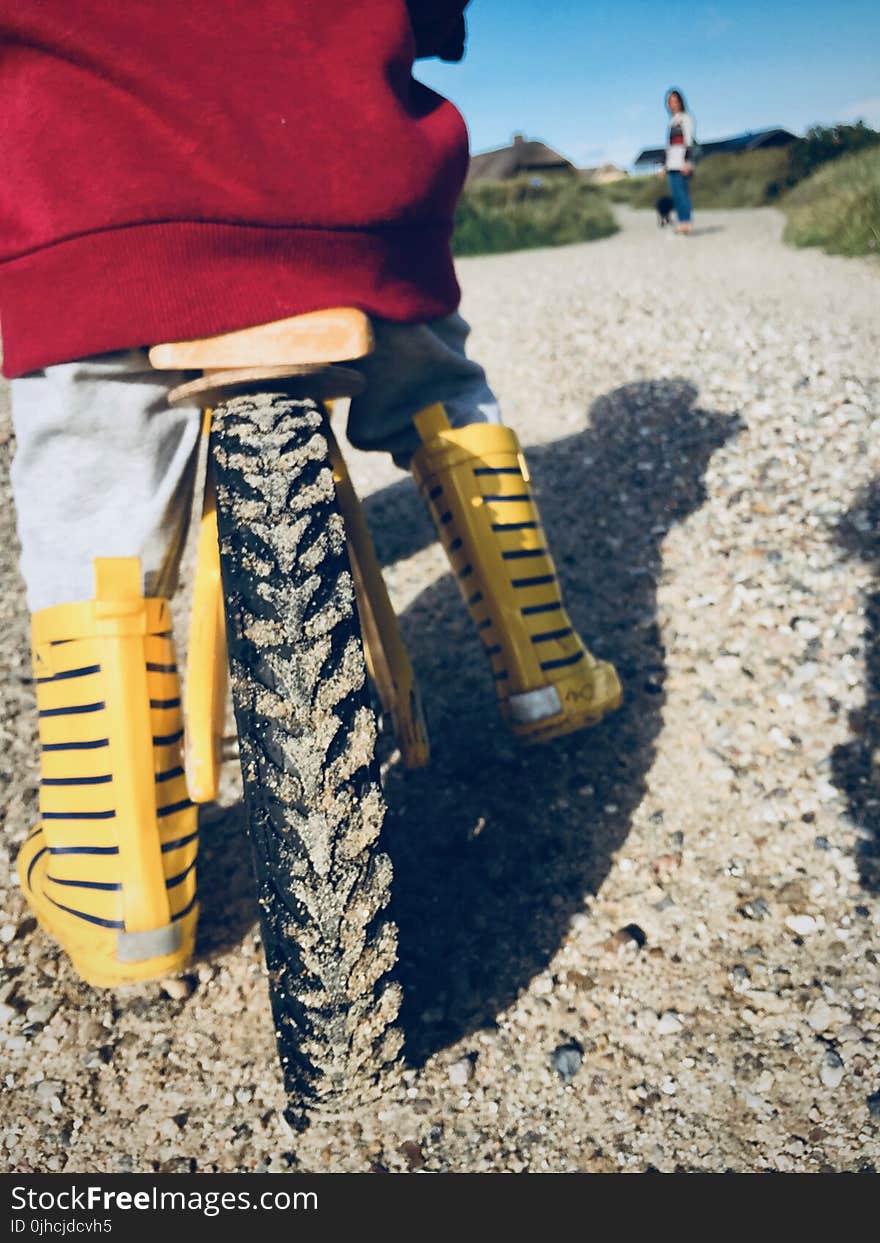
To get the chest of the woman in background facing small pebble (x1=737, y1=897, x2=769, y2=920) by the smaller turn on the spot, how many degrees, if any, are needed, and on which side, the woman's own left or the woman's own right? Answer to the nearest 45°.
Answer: approximately 45° to the woman's own left

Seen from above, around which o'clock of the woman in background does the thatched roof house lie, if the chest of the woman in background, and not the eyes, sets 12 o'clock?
The thatched roof house is roughly at 4 o'clock from the woman in background.

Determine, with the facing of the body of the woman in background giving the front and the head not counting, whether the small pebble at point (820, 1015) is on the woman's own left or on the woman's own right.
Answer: on the woman's own left

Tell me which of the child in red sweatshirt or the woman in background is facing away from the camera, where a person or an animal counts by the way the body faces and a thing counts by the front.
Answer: the child in red sweatshirt

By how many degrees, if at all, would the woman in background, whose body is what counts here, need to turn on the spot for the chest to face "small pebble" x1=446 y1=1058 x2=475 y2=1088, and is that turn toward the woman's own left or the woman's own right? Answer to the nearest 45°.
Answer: approximately 45° to the woman's own left

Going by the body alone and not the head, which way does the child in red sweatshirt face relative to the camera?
away from the camera

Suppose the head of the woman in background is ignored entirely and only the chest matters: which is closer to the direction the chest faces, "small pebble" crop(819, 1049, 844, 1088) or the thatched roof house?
the small pebble

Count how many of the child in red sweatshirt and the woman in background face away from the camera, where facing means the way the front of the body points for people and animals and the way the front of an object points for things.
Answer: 1

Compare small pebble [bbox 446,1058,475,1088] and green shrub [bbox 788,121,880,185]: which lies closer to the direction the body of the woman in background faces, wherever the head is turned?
the small pebble

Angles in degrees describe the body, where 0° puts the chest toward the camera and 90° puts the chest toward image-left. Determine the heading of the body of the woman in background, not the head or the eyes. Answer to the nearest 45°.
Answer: approximately 45°
